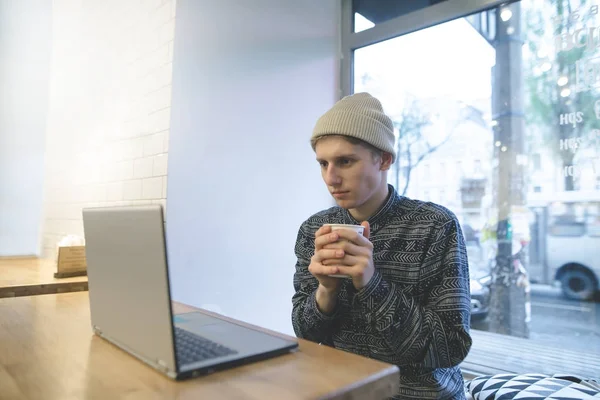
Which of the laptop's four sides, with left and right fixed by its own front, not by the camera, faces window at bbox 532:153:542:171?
front

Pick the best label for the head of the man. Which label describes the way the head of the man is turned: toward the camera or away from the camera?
toward the camera

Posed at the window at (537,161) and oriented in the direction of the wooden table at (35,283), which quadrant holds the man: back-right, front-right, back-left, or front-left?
front-left

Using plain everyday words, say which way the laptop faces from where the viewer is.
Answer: facing away from the viewer and to the right of the viewer

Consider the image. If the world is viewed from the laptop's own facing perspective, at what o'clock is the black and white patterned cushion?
The black and white patterned cushion is roughly at 1 o'clock from the laptop.

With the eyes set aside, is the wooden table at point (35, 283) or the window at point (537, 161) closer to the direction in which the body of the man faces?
the wooden table

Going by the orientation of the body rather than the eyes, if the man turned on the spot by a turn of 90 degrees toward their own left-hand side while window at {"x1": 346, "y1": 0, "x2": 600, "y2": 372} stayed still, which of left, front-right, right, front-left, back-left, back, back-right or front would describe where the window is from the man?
left

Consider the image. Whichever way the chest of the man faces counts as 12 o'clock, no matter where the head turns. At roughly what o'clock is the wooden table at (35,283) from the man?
The wooden table is roughly at 2 o'clock from the man.

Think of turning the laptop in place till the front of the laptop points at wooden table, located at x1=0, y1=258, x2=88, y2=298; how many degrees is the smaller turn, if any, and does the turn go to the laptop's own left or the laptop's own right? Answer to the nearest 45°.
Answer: approximately 90° to the laptop's own left

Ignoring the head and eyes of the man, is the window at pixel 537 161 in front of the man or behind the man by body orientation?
behind

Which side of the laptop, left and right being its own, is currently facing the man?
front

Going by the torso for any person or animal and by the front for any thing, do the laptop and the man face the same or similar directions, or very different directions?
very different directions

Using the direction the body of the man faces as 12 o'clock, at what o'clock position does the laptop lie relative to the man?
The laptop is roughly at 12 o'clock from the man.

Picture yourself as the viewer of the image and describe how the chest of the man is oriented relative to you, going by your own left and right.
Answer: facing the viewer and to the left of the viewer
